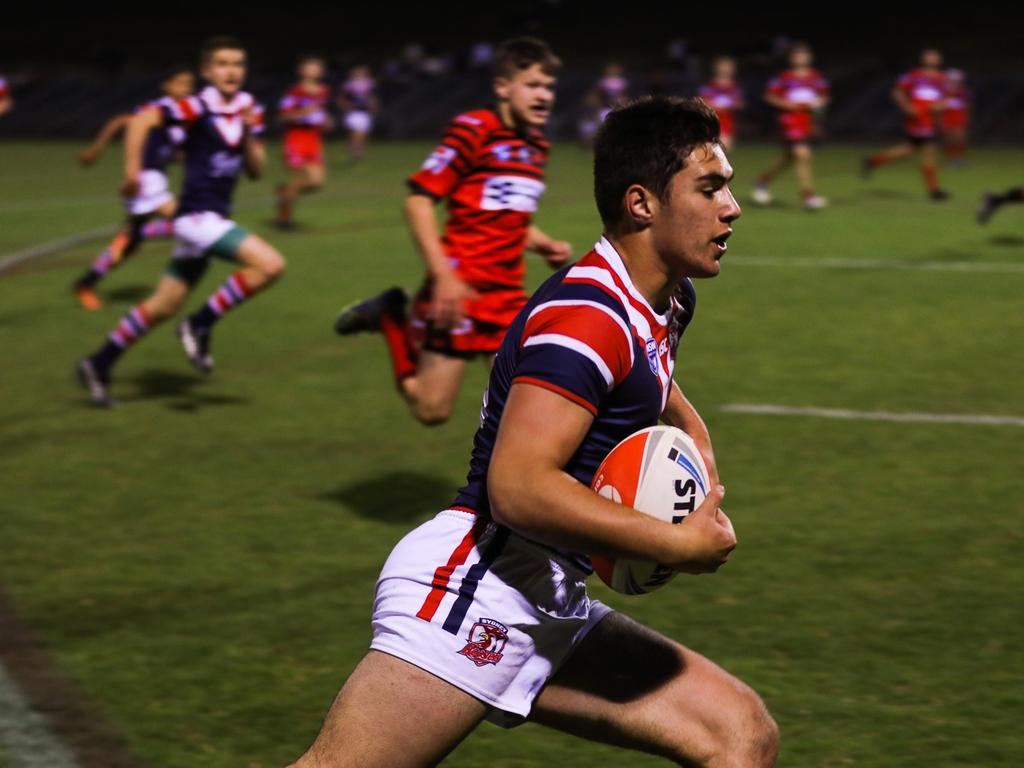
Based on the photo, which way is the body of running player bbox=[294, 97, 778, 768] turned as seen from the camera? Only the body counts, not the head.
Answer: to the viewer's right

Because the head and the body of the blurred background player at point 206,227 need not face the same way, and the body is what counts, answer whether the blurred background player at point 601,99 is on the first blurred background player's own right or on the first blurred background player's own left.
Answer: on the first blurred background player's own left

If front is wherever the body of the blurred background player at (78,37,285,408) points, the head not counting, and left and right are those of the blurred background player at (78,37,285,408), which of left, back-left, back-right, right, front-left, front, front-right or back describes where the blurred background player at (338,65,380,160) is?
back-left

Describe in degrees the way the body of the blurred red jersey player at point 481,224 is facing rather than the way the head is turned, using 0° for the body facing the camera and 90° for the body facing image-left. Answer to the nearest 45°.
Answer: approximately 315°

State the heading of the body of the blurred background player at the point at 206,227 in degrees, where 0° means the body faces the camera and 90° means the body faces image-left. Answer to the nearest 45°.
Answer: approximately 315°

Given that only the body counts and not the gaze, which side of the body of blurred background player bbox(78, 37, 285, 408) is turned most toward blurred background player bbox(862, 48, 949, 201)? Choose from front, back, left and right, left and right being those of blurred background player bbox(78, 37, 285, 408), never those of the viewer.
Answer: left
